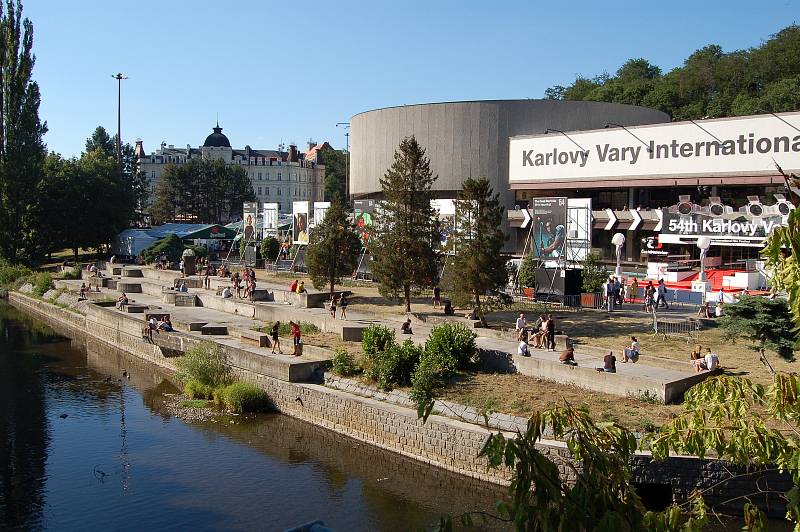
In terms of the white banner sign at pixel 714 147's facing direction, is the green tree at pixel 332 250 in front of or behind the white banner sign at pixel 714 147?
in front

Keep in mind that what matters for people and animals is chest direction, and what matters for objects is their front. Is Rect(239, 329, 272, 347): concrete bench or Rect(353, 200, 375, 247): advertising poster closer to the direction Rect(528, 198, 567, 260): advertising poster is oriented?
the concrete bench

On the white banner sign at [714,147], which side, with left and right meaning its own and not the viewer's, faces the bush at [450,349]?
front

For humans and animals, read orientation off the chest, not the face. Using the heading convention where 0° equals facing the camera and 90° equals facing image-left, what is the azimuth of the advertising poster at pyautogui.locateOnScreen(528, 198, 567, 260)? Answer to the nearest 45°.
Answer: approximately 0°

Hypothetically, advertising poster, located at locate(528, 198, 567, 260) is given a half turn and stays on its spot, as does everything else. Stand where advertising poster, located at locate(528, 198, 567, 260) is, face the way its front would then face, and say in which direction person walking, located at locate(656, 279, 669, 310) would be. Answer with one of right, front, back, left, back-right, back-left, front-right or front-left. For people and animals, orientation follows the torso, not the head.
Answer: right

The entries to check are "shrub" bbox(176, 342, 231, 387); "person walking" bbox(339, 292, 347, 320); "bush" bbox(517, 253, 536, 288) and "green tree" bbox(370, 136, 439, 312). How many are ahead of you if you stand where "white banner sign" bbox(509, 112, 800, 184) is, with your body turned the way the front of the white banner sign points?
4

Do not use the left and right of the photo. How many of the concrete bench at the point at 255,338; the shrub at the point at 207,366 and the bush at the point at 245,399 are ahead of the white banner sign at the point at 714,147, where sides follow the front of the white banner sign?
3

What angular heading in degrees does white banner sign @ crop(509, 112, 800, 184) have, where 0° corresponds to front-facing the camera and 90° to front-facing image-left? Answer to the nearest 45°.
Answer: approximately 45°

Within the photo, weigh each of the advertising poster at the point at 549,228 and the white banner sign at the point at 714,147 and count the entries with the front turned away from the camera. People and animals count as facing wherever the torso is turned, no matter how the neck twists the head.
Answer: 0

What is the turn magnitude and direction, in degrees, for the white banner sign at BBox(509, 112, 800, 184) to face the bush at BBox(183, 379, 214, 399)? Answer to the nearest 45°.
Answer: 0° — it already faces it

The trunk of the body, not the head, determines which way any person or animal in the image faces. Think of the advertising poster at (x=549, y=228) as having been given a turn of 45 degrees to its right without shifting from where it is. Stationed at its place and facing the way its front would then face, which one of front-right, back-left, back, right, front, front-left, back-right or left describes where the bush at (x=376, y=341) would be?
front

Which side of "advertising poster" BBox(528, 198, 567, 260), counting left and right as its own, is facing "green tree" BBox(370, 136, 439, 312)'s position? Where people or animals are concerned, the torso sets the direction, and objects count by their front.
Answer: right

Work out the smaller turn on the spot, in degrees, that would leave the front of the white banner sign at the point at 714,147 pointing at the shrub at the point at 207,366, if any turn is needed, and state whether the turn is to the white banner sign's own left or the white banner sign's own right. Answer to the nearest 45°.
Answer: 0° — it already faces it

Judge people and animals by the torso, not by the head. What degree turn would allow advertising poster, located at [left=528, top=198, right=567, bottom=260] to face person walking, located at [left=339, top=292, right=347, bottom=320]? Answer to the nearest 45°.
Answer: approximately 90° to its right

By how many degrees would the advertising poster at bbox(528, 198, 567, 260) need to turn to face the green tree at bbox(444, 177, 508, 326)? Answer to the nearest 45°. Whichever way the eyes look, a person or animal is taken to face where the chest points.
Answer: approximately 45° to its right

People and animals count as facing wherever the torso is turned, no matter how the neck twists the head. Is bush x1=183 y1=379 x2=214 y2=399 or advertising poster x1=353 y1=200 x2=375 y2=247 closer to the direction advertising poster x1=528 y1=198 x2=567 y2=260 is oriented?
the bush
